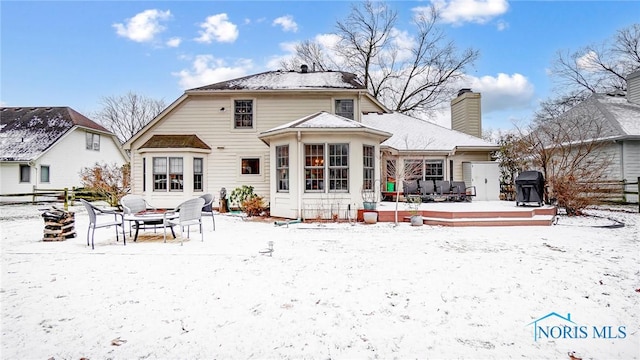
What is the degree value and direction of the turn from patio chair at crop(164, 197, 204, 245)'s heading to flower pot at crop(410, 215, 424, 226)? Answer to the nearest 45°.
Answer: approximately 135° to its right

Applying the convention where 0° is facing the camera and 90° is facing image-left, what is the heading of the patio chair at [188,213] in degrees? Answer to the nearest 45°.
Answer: approximately 135°

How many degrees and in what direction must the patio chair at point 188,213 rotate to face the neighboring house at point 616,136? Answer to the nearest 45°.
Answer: approximately 135° to its right

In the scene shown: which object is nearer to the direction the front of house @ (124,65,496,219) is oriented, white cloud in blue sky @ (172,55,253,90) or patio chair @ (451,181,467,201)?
the white cloud in blue sky

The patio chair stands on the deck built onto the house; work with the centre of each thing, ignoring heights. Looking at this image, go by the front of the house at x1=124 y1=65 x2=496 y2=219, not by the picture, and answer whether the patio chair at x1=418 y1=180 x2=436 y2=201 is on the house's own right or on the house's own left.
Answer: on the house's own right

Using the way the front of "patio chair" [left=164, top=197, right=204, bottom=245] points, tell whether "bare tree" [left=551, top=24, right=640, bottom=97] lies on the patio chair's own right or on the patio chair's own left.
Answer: on the patio chair's own right

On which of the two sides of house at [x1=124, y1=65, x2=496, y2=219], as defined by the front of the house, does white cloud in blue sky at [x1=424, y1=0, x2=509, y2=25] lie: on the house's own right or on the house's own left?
on the house's own right

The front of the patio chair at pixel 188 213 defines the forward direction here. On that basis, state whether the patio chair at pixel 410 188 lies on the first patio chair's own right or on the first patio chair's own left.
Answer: on the first patio chair's own right

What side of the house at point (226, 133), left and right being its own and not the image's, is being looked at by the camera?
back

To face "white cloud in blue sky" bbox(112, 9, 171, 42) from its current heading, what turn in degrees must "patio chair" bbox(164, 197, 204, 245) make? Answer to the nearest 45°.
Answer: approximately 45° to its right

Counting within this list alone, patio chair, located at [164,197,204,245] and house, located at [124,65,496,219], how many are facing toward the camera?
0
